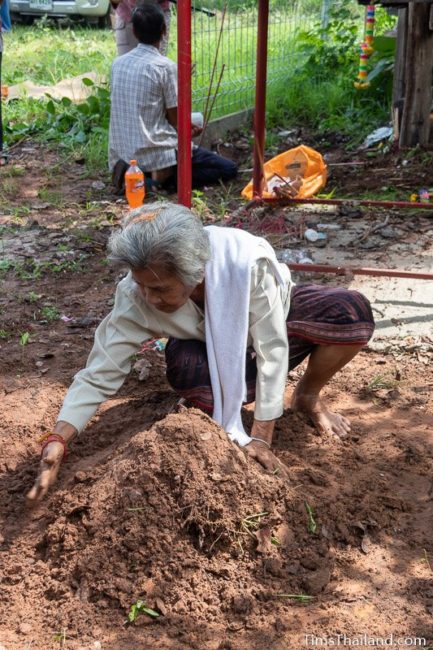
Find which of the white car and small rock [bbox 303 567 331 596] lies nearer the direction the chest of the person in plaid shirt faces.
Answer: the white car

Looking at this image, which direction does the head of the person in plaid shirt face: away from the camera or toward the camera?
away from the camera

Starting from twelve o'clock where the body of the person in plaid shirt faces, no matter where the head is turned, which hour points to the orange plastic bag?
The orange plastic bag is roughly at 2 o'clock from the person in plaid shirt.

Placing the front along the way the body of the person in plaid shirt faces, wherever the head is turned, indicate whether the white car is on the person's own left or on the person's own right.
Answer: on the person's own left

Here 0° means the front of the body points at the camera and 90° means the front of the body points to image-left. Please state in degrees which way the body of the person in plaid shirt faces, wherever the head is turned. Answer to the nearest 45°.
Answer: approximately 225°

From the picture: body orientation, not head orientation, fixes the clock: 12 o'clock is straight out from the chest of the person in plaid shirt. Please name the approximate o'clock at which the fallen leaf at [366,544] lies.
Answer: The fallen leaf is roughly at 4 o'clock from the person in plaid shirt.

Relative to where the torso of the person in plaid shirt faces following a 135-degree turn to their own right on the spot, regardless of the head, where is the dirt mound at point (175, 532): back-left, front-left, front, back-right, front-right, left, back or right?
front

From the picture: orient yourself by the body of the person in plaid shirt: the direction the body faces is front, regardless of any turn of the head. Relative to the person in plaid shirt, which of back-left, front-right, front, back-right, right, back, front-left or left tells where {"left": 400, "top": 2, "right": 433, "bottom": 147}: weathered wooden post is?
front-right

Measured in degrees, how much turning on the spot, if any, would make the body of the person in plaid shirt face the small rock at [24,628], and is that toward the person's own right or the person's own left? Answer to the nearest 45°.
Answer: approximately 135° to the person's own right

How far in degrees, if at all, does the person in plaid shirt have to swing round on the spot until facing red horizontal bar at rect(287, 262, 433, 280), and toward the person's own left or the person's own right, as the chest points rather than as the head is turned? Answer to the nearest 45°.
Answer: approximately 90° to the person's own right

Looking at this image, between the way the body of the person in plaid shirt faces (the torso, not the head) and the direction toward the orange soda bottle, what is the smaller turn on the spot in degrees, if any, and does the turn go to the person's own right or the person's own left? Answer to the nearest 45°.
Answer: approximately 135° to the person's own right
